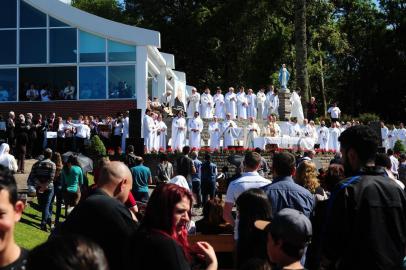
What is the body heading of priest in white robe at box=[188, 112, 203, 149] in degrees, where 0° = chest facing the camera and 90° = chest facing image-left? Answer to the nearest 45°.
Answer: approximately 0°

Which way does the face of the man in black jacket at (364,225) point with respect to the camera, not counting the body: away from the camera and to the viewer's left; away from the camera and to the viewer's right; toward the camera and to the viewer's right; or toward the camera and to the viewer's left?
away from the camera and to the viewer's left

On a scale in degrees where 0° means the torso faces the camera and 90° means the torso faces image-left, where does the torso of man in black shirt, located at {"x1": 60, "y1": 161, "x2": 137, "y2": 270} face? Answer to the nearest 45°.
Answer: approximately 225°

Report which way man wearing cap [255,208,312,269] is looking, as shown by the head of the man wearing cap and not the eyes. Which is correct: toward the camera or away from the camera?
away from the camera

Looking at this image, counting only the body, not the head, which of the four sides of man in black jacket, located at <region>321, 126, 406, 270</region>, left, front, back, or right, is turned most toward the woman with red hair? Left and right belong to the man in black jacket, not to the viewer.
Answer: left

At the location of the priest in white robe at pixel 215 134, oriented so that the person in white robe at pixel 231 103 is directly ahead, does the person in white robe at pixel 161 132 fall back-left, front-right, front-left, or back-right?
back-left

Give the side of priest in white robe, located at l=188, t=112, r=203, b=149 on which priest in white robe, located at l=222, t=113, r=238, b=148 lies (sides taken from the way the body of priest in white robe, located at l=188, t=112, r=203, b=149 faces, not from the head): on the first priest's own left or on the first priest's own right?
on the first priest's own left

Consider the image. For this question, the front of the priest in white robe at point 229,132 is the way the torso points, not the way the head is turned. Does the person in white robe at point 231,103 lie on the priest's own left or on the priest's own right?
on the priest's own left

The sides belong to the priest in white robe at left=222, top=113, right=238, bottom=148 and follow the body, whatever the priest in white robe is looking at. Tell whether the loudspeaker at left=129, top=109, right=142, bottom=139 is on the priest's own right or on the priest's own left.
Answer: on the priest's own right

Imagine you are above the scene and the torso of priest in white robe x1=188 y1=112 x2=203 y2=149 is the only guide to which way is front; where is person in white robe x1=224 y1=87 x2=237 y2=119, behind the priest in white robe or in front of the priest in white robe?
behind
